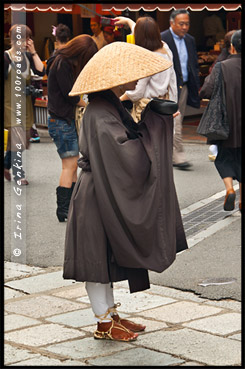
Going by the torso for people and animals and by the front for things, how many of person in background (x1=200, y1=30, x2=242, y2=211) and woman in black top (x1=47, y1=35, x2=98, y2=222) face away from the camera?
1

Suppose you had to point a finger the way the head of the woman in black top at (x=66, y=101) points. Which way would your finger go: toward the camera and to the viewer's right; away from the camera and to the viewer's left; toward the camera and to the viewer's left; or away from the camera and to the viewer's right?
away from the camera and to the viewer's right

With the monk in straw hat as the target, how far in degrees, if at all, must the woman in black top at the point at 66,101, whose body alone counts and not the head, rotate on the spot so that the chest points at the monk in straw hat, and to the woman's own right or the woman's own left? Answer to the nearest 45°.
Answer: approximately 90° to the woman's own right

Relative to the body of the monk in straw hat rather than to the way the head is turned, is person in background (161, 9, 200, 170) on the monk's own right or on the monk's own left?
on the monk's own left

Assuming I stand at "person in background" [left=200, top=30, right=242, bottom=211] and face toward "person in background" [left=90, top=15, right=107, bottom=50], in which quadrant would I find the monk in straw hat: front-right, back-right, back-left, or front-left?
back-left

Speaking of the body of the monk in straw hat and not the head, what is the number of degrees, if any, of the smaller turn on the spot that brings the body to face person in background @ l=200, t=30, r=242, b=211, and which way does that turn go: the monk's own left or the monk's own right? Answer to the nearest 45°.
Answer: approximately 90° to the monk's own left

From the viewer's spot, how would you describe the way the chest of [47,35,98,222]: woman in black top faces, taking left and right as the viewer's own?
facing to the right of the viewer

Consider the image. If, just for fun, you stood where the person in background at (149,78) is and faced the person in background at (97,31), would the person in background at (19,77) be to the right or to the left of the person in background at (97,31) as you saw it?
left
